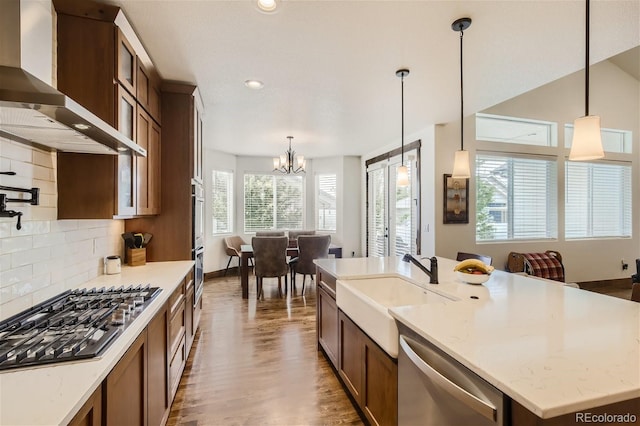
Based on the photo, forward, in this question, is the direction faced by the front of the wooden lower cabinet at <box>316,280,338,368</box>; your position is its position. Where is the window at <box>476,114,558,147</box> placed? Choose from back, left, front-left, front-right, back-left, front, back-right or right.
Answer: back-right

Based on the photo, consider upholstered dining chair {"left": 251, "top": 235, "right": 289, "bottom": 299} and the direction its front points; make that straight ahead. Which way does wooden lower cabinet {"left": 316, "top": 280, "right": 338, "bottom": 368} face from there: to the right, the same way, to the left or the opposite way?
to the left

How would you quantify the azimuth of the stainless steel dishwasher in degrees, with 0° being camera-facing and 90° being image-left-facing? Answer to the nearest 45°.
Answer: approximately 45°

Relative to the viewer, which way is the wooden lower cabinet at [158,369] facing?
to the viewer's right

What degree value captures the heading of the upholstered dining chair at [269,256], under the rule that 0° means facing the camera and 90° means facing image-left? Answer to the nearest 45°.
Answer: approximately 180°

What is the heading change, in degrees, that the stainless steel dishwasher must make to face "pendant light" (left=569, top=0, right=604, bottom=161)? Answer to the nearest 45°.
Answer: approximately 180°

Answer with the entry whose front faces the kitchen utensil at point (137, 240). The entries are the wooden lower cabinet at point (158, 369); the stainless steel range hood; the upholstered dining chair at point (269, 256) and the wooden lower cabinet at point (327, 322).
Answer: the wooden lower cabinet at point (327, 322)

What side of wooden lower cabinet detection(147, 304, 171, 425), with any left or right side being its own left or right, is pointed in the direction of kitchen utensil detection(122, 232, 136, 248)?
left

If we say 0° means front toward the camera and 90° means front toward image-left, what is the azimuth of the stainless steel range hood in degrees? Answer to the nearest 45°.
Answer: approximately 315°

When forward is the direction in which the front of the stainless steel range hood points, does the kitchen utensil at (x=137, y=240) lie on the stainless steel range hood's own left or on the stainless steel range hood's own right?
on the stainless steel range hood's own left

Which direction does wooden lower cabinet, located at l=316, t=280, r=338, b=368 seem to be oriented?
to the viewer's left

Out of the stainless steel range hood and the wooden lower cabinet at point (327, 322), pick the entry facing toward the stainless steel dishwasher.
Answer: the stainless steel range hood

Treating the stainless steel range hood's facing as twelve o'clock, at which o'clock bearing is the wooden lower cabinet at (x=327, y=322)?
The wooden lower cabinet is roughly at 10 o'clock from the stainless steel range hood.
